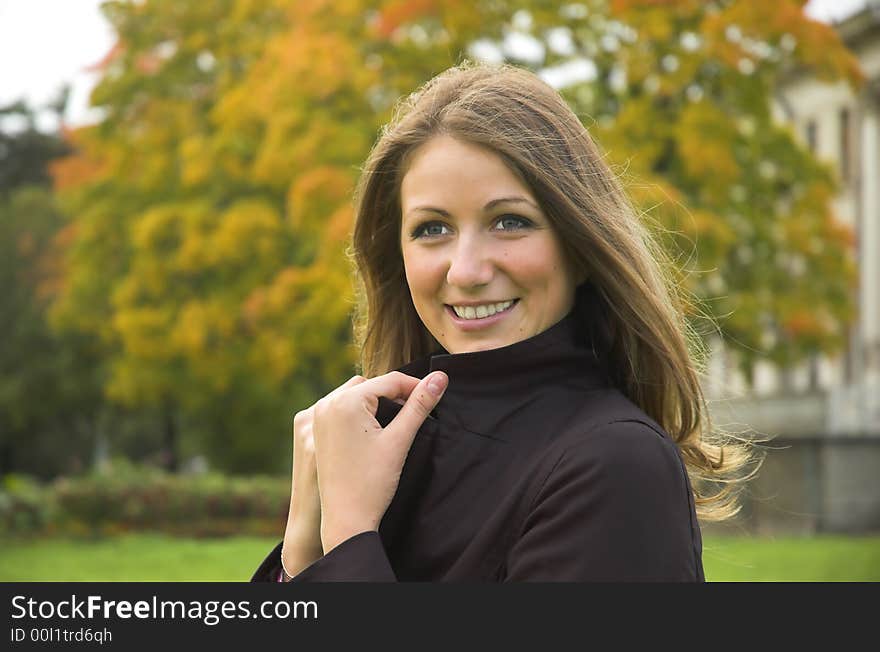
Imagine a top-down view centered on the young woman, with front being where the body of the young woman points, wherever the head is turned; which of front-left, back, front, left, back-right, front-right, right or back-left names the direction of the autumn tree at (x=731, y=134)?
back-right

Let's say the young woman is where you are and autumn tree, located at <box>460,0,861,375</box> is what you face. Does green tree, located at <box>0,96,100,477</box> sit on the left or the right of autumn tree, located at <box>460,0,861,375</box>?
left

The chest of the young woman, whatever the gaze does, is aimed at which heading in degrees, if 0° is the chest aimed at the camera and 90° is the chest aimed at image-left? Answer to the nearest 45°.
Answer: approximately 45°

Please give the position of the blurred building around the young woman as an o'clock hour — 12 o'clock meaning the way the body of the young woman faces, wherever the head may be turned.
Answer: The blurred building is roughly at 5 o'clock from the young woman.

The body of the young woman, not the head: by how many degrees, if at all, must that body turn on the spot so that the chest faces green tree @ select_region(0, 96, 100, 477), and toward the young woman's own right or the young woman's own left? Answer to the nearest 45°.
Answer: approximately 135° to the young woman's own right

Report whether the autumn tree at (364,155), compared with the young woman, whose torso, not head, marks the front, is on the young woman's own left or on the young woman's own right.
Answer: on the young woman's own right

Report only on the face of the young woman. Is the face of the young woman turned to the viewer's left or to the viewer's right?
to the viewer's left
